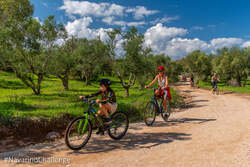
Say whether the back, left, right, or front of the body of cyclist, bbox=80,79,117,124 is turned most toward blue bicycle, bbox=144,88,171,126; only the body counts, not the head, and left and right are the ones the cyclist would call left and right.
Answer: back

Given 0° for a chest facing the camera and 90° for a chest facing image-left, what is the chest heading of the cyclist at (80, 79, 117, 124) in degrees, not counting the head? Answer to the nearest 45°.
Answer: approximately 45°

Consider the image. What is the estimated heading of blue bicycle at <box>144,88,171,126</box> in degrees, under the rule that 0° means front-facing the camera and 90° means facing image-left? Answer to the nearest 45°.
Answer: approximately 45°
